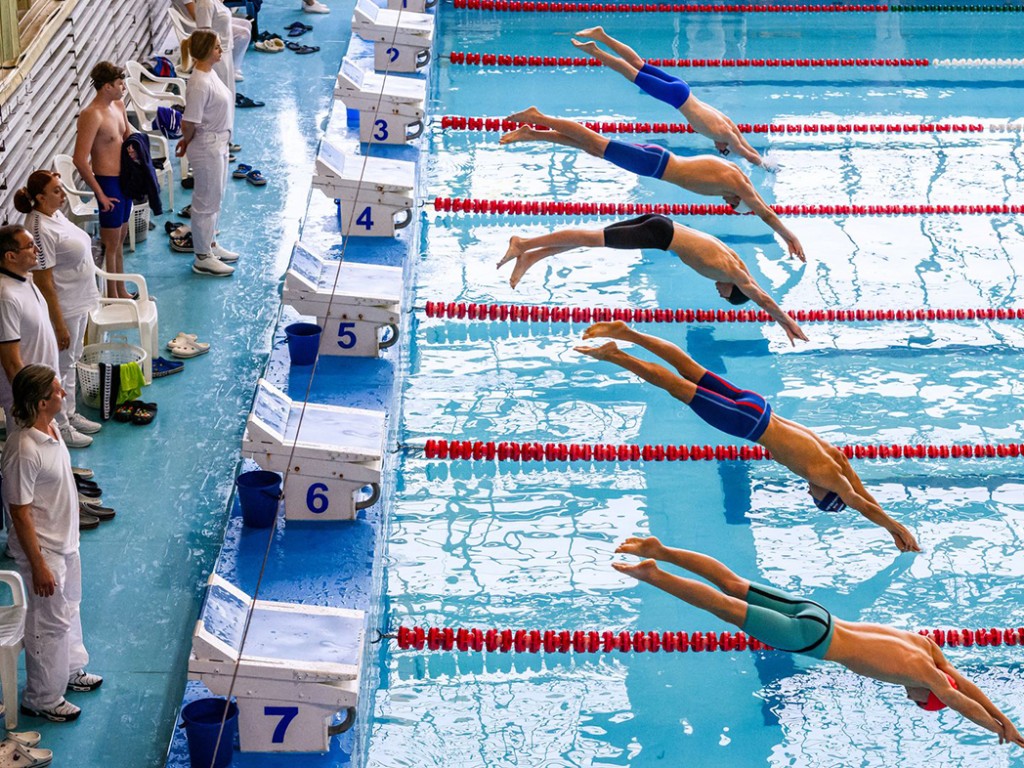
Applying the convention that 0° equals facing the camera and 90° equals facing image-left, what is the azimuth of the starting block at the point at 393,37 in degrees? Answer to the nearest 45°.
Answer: approximately 270°

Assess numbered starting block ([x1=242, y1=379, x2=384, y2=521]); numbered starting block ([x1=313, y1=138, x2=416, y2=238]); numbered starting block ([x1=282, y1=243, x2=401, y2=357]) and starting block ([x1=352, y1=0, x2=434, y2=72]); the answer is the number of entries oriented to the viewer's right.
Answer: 4

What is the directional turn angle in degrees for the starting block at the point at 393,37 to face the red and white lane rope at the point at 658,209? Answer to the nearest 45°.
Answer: approximately 45° to its right

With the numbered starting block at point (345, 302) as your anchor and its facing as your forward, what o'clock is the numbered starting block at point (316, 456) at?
the numbered starting block at point (316, 456) is roughly at 3 o'clock from the numbered starting block at point (345, 302).

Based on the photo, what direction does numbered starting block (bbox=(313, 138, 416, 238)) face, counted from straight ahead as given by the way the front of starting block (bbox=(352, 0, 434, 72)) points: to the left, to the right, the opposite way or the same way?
the same way

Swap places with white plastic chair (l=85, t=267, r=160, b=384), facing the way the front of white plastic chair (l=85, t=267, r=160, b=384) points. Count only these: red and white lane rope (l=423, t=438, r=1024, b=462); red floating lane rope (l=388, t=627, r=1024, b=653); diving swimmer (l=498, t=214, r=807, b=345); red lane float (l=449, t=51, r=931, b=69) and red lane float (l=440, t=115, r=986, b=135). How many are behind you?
0

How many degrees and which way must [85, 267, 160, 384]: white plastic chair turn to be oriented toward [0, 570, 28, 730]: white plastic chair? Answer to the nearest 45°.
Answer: approximately 90° to its right

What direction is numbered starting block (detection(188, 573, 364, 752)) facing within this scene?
to the viewer's right

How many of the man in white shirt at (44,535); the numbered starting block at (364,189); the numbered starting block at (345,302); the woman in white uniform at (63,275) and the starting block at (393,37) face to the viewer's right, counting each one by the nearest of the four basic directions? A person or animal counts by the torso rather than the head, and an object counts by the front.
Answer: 5

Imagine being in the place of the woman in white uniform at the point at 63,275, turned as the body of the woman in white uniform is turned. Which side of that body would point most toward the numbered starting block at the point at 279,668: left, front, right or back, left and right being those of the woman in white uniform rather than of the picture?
right

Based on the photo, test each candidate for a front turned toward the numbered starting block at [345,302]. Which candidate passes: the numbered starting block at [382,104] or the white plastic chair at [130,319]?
the white plastic chair

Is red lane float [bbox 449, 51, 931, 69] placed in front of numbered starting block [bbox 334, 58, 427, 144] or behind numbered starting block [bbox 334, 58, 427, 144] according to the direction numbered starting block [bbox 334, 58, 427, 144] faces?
in front

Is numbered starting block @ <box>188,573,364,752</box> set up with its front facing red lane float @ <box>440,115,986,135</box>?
no

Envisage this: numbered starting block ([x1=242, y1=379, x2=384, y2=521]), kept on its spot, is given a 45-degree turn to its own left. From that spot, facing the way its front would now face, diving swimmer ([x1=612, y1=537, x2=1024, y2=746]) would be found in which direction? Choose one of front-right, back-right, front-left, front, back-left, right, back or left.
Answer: right

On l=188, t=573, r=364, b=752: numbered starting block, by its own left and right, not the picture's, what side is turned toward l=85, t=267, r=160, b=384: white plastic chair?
left

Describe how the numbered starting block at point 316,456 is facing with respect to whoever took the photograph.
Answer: facing to the right of the viewer

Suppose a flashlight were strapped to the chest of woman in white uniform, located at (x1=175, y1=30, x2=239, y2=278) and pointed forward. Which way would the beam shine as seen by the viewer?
to the viewer's right

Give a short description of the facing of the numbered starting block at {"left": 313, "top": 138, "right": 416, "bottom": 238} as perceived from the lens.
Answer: facing to the right of the viewer

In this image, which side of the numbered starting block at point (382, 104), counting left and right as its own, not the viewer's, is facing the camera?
right

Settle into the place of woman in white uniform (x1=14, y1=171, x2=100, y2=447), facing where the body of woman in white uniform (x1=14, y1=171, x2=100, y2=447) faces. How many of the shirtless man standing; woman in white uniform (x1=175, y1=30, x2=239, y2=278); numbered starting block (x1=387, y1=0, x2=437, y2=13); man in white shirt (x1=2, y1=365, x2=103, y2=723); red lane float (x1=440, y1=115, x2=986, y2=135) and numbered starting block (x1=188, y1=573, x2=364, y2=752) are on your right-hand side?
2

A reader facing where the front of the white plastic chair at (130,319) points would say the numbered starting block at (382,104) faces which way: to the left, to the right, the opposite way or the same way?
the same way

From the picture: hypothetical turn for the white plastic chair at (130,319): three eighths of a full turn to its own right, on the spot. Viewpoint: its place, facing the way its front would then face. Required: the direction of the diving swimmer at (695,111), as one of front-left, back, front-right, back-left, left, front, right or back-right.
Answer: back-left
